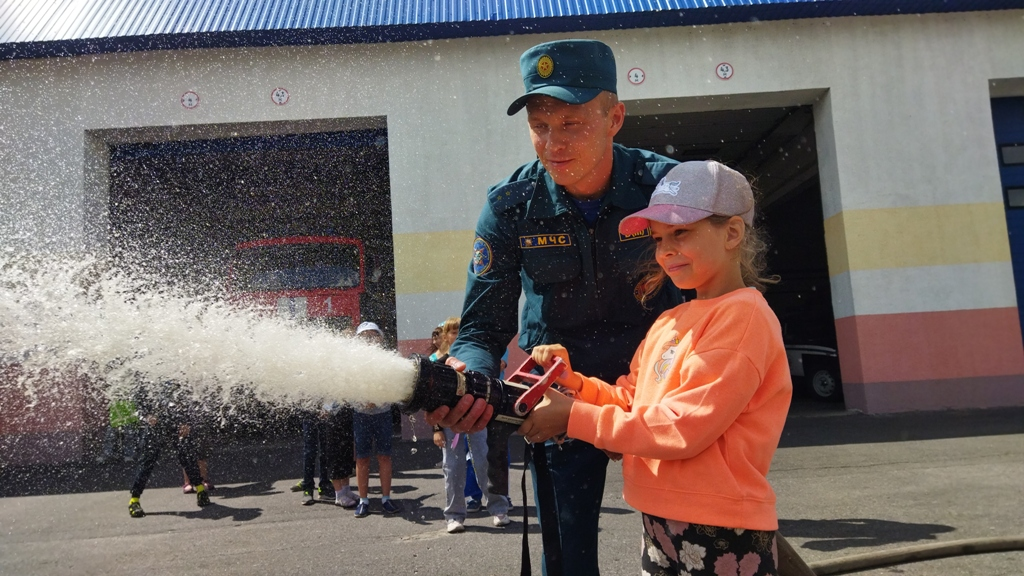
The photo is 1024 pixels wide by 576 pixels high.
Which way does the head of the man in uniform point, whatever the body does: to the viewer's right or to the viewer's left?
to the viewer's left

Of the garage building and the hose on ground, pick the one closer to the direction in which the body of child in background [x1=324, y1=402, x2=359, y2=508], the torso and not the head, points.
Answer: the hose on ground

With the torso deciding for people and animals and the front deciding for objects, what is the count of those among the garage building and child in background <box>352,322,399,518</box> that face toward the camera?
2

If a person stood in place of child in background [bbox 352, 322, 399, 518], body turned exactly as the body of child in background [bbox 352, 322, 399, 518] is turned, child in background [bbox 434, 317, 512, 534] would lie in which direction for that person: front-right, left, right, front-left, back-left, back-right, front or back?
front-left

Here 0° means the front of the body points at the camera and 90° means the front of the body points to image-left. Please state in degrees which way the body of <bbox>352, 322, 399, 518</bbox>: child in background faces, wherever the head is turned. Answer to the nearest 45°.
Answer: approximately 0°

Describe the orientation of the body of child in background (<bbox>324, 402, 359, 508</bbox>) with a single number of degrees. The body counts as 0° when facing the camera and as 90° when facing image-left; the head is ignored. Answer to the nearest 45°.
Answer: approximately 315°

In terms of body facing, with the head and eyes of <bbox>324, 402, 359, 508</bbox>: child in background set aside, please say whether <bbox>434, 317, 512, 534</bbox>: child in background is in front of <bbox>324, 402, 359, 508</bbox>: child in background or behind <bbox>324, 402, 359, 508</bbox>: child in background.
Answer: in front

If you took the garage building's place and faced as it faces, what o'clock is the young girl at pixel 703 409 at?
The young girl is roughly at 12 o'clock from the garage building.

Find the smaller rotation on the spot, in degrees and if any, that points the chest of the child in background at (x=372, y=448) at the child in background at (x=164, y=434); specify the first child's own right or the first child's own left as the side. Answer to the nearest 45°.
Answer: approximately 90° to the first child's own right
